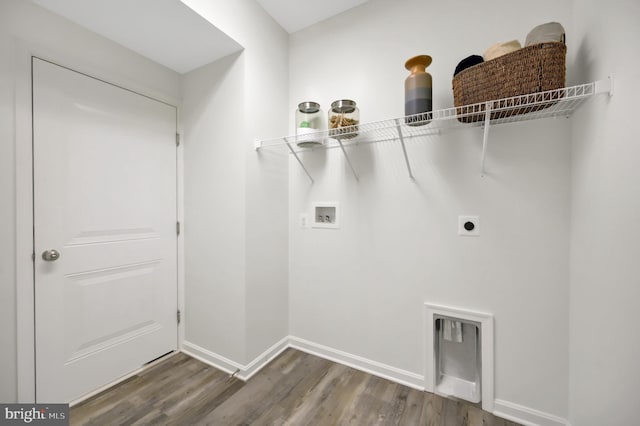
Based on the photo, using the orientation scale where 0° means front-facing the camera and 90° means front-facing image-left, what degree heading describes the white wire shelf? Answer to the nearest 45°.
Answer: approximately 0°

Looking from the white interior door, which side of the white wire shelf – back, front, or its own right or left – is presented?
right
